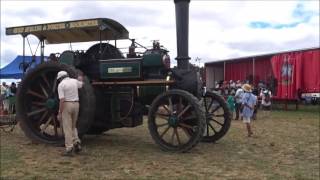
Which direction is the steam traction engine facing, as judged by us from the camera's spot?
facing the viewer and to the right of the viewer

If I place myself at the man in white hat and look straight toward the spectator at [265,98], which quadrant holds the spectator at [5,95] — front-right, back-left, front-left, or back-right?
front-left

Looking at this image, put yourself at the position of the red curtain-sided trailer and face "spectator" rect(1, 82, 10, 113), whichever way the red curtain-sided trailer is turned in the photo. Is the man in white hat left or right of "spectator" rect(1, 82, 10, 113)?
left

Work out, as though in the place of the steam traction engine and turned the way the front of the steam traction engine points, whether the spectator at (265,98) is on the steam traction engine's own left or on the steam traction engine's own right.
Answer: on the steam traction engine's own left

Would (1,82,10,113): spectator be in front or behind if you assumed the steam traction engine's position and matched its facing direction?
behind
